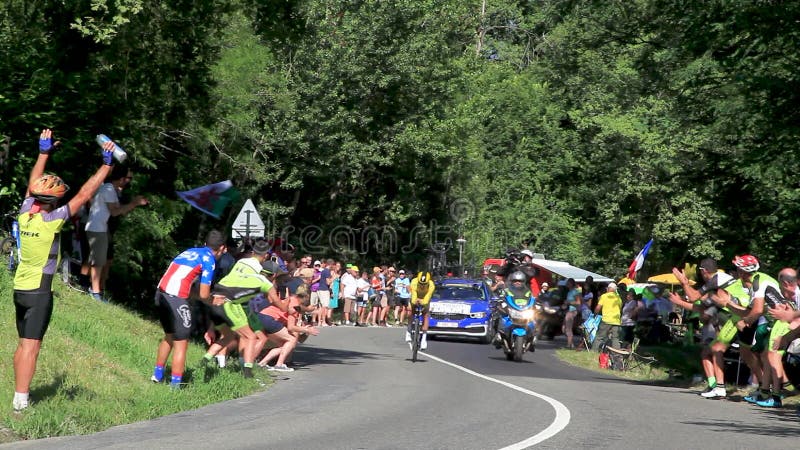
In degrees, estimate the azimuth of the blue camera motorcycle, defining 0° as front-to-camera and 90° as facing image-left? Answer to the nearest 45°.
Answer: approximately 0°

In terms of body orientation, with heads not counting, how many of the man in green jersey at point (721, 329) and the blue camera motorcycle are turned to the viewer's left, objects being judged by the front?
1

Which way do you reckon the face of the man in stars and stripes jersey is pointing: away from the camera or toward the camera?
away from the camera

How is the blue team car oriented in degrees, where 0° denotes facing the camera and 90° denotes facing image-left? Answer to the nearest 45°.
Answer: approximately 0°

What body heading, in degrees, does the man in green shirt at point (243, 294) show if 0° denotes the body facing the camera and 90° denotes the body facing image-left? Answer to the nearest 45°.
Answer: approximately 225°

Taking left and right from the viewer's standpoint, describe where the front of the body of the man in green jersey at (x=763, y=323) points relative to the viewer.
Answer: facing to the left of the viewer
